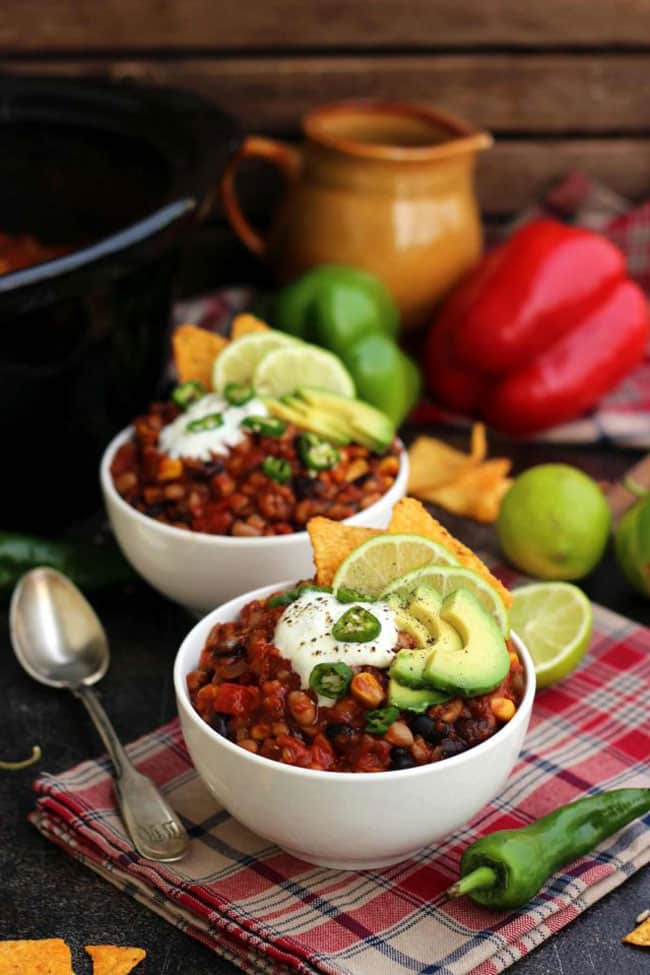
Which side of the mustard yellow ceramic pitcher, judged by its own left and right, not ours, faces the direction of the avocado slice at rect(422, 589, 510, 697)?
right

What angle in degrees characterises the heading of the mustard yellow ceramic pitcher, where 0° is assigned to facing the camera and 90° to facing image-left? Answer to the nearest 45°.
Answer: approximately 270°

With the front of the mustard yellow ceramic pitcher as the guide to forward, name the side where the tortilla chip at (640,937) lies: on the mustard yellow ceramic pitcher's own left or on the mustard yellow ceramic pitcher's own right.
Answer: on the mustard yellow ceramic pitcher's own right

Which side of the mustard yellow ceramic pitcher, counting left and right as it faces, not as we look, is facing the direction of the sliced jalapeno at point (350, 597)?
right

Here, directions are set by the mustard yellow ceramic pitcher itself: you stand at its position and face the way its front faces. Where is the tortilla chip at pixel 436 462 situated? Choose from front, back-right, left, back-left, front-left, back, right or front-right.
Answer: right

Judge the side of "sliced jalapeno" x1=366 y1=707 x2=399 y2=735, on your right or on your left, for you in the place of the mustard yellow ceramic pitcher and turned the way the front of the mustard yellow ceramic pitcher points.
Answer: on your right

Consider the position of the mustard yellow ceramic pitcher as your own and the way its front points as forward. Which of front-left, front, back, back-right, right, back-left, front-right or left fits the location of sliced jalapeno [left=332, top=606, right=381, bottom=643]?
right

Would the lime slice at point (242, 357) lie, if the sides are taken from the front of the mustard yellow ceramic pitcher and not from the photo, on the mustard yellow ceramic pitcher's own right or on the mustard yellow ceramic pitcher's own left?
on the mustard yellow ceramic pitcher's own right

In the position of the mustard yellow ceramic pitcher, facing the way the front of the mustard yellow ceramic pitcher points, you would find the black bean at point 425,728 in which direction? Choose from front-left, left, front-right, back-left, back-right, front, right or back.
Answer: right

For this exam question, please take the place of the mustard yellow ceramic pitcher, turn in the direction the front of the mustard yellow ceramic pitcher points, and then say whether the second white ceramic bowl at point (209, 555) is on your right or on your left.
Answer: on your right

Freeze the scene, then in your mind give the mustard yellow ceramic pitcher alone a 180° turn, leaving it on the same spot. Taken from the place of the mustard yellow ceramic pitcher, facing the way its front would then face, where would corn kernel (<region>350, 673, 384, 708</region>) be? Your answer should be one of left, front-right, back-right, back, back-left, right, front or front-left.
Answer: left

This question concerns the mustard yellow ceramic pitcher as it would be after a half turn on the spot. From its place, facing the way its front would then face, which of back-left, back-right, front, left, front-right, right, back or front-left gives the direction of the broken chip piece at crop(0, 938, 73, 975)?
left

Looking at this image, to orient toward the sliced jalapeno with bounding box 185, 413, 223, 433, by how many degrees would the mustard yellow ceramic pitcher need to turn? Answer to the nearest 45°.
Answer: approximately 90° to its right

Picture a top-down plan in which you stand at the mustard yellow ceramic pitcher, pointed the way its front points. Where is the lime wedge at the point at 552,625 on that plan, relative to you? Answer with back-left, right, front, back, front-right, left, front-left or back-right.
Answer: right

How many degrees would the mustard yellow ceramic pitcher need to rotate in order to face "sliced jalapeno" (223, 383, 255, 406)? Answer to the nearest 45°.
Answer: approximately 90° to its right

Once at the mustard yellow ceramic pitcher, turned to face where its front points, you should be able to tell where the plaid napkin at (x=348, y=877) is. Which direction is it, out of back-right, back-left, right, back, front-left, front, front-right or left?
right

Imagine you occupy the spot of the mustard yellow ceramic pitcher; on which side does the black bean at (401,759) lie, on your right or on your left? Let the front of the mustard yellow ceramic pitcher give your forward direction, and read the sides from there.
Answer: on your right
